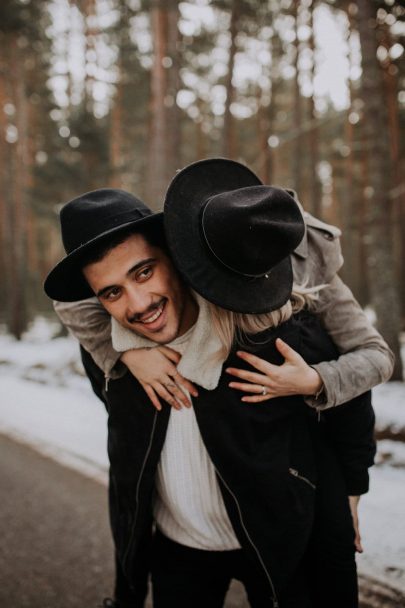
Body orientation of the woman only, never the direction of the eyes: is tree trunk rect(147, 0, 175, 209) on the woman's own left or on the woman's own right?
on the woman's own right

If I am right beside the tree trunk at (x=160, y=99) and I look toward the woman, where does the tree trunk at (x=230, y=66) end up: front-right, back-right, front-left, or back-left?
back-left

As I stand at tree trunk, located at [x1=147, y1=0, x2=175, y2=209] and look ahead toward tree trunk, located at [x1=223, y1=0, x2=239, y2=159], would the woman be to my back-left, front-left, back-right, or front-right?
back-right

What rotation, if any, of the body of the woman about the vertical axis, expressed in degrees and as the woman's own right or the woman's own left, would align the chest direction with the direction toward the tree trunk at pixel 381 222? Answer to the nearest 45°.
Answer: approximately 135° to the woman's own right

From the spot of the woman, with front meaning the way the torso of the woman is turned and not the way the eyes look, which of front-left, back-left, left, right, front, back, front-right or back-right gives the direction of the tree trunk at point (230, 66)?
back-right

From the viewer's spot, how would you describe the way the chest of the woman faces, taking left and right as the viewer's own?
facing the viewer and to the left of the viewer
